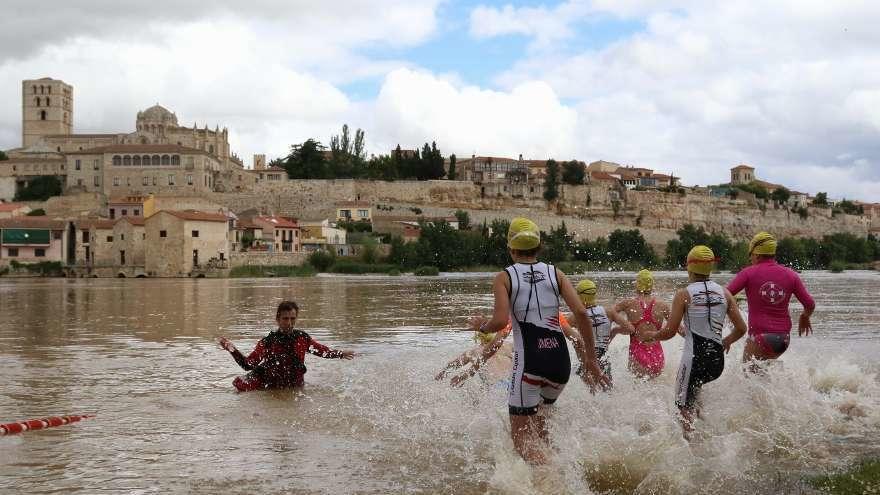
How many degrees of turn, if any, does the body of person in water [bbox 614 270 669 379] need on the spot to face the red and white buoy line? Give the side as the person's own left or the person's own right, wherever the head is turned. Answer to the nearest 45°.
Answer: approximately 90° to the person's own left

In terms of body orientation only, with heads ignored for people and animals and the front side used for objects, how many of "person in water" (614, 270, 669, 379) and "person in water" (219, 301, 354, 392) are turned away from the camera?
1

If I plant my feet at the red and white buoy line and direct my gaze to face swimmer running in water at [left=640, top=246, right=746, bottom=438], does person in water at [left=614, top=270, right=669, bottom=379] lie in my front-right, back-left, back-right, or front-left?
front-left

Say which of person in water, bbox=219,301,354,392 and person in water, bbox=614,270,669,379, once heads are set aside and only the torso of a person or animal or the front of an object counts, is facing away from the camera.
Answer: person in water, bbox=614,270,669,379

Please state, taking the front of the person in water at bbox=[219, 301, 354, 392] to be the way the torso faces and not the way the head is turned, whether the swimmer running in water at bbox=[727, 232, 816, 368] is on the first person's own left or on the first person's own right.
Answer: on the first person's own left

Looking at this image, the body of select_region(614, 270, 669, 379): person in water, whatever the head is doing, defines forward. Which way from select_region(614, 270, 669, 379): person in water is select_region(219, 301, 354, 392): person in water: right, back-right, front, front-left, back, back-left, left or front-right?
left

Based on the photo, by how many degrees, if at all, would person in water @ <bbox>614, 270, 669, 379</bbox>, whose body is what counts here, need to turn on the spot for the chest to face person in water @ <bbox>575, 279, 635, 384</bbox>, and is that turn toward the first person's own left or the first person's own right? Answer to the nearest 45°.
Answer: approximately 135° to the first person's own left

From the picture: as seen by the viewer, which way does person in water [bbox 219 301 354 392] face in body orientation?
toward the camera

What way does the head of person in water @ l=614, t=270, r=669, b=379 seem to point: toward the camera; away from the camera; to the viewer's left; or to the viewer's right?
away from the camera

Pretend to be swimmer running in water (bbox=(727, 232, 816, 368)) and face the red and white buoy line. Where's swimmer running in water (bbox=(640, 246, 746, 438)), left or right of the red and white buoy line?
left

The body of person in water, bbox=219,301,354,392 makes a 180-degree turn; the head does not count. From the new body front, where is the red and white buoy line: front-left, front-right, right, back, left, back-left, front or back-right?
back-left

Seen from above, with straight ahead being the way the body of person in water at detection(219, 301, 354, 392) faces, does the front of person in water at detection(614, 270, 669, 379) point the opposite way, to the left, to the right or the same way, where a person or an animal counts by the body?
the opposite way

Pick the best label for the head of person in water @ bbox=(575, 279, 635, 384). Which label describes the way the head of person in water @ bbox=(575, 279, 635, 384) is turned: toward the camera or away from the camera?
away from the camera

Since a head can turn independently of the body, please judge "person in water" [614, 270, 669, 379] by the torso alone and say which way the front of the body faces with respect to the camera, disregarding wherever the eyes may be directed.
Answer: away from the camera

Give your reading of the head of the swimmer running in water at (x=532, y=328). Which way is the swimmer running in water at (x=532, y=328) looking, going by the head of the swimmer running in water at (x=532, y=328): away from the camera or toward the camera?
away from the camera
